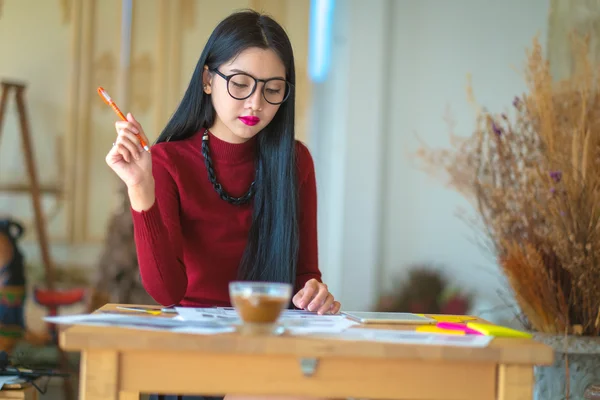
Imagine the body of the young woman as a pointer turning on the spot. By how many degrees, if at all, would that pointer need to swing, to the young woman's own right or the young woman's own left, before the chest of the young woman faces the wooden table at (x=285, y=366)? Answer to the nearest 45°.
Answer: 0° — they already face it

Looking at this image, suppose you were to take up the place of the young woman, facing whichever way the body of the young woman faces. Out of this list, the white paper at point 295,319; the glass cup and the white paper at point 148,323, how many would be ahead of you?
3

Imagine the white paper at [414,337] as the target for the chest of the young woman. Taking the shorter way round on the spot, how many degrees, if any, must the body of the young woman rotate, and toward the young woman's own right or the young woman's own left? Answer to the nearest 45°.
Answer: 0° — they already face it

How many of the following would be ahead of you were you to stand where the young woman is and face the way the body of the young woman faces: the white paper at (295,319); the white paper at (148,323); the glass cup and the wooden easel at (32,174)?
3

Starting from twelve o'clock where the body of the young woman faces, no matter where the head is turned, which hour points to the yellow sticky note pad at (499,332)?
The yellow sticky note pad is roughly at 11 o'clock from the young woman.

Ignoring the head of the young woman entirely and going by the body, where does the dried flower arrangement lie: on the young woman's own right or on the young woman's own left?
on the young woman's own left

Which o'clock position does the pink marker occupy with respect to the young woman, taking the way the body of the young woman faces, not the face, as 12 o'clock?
The pink marker is roughly at 11 o'clock from the young woman.

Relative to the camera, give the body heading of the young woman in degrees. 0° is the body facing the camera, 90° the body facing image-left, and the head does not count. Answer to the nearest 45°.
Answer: approximately 0°

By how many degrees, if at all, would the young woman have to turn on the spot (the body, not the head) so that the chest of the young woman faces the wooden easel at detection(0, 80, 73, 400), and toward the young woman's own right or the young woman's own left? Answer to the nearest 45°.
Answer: approximately 135° to the young woman's own right
